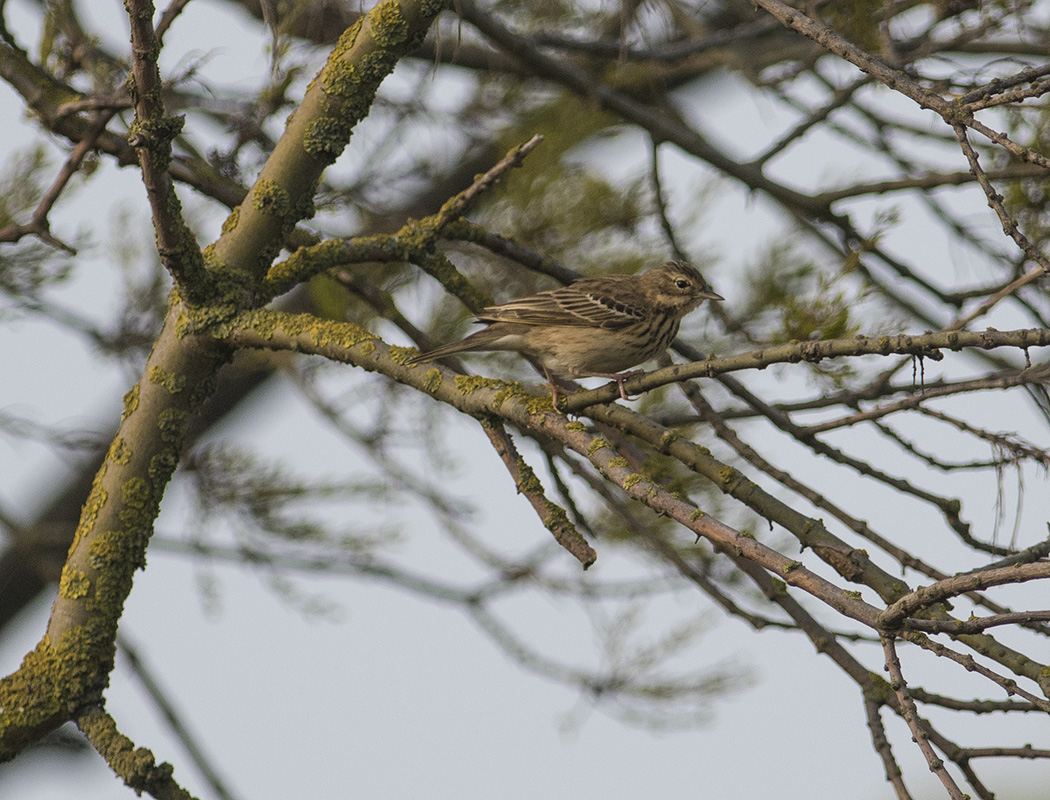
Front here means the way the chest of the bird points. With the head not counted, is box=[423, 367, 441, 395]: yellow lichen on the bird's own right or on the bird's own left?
on the bird's own right

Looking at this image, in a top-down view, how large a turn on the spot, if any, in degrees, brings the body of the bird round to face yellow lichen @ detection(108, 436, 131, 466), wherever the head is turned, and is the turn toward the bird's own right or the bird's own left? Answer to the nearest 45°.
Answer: approximately 135° to the bird's own right

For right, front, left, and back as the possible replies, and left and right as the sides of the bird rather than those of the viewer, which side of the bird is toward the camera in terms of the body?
right
